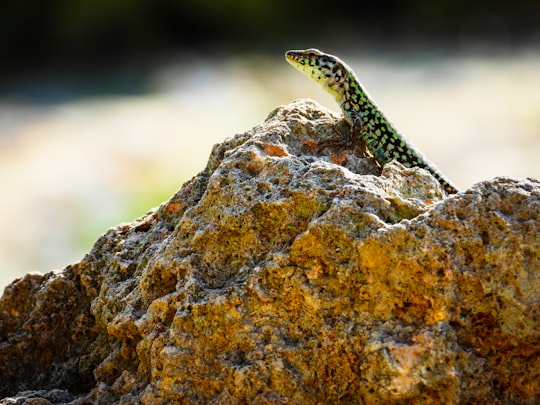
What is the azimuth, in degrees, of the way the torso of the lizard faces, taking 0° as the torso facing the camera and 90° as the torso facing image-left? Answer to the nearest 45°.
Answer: approximately 90°
